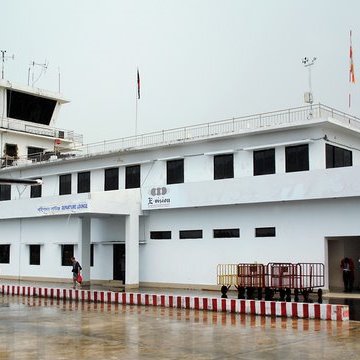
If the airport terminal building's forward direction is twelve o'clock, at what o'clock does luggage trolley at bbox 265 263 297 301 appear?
The luggage trolley is roughly at 10 o'clock from the airport terminal building.

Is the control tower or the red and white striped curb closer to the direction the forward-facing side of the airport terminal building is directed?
the red and white striped curb

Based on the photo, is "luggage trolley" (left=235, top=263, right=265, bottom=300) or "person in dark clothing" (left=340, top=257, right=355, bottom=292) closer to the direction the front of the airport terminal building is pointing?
the luggage trolley

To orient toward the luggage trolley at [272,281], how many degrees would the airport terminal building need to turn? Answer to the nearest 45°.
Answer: approximately 45° to its left

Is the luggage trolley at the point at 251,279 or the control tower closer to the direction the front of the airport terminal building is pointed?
the luggage trolley

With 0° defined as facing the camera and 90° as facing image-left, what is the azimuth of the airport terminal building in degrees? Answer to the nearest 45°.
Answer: approximately 45°

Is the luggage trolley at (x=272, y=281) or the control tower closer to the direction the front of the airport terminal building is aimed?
the luggage trolley

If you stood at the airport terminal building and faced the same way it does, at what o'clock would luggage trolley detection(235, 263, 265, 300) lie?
The luggage trolley is roughly at 10 o'clock from the airport terminal building.

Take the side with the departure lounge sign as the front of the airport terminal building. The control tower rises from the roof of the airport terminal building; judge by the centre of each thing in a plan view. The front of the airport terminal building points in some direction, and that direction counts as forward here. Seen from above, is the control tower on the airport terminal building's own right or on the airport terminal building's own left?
on the airport terminal building's own right
